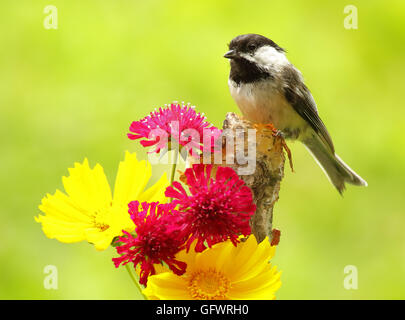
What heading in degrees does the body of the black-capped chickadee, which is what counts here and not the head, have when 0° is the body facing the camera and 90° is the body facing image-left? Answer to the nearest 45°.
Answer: approximately 45°

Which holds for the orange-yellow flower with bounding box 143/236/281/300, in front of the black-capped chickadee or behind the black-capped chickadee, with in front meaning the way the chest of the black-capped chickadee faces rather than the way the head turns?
in front

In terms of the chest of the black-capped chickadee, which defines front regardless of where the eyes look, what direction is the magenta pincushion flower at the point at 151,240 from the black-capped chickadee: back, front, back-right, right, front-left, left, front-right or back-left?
front-left
